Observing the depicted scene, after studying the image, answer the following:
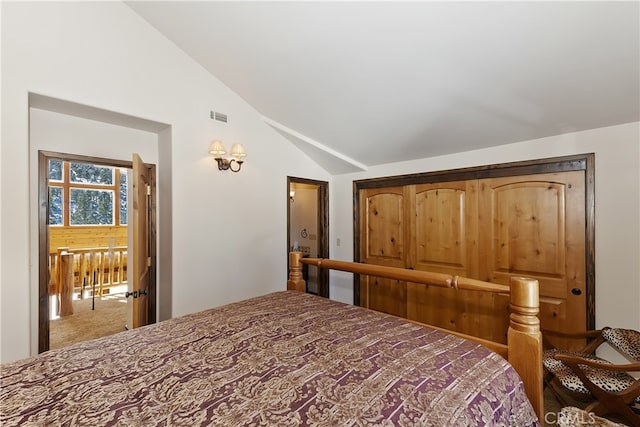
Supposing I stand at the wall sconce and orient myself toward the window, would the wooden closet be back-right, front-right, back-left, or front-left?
back-right

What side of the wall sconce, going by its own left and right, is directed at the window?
back

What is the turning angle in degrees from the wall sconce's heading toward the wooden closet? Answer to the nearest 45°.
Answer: approximately 45° to its left

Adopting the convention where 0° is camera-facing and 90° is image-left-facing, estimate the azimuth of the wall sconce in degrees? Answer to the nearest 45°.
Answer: approximately 315°

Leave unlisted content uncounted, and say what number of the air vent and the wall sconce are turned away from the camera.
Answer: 0
